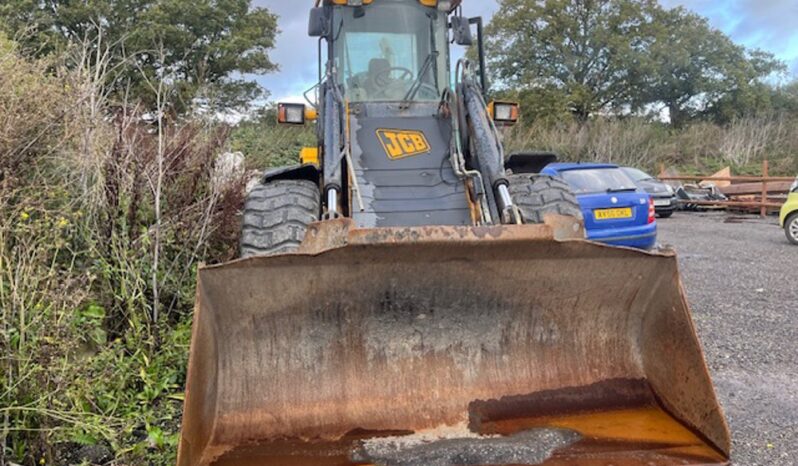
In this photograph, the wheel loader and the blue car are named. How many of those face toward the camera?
1

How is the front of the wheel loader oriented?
toward the camera

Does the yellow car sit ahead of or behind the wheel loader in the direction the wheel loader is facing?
behind

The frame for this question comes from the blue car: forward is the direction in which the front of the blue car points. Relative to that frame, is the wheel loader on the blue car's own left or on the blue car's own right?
on the blue car's own left

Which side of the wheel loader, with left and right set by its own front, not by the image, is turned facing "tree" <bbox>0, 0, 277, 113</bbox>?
back

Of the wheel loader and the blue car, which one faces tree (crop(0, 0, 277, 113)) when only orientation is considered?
the blue car

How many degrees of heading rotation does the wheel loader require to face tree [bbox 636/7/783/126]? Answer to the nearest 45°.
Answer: approximately 180°

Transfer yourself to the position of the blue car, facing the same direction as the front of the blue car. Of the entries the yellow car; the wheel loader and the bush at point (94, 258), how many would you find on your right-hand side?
1

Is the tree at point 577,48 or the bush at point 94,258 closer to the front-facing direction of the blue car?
the tree

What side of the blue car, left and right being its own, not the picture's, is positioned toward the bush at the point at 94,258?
left

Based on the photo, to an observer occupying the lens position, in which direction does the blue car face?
facing away from the viewer and to the left of the viewer
